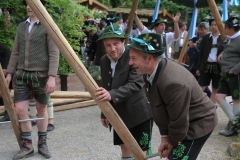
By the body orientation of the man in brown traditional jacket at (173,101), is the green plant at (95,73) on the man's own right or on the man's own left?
on the man's own right

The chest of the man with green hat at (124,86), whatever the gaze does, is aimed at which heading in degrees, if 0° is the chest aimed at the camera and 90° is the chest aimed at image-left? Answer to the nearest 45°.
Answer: approximately 45°

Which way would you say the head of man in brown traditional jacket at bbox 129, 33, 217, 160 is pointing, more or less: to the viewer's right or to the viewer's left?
to the viewer's left

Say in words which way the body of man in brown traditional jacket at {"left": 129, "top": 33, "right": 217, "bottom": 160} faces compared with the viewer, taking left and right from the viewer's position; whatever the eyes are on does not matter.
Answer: facing to the left of the viewer

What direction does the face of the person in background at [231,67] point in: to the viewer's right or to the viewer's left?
to the viewer's left

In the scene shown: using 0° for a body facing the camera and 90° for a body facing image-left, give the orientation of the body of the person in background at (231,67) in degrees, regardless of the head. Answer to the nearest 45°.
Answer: approximately 90°

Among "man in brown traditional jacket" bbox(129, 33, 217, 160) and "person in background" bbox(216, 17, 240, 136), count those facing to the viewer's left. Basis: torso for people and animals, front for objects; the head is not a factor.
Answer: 2
